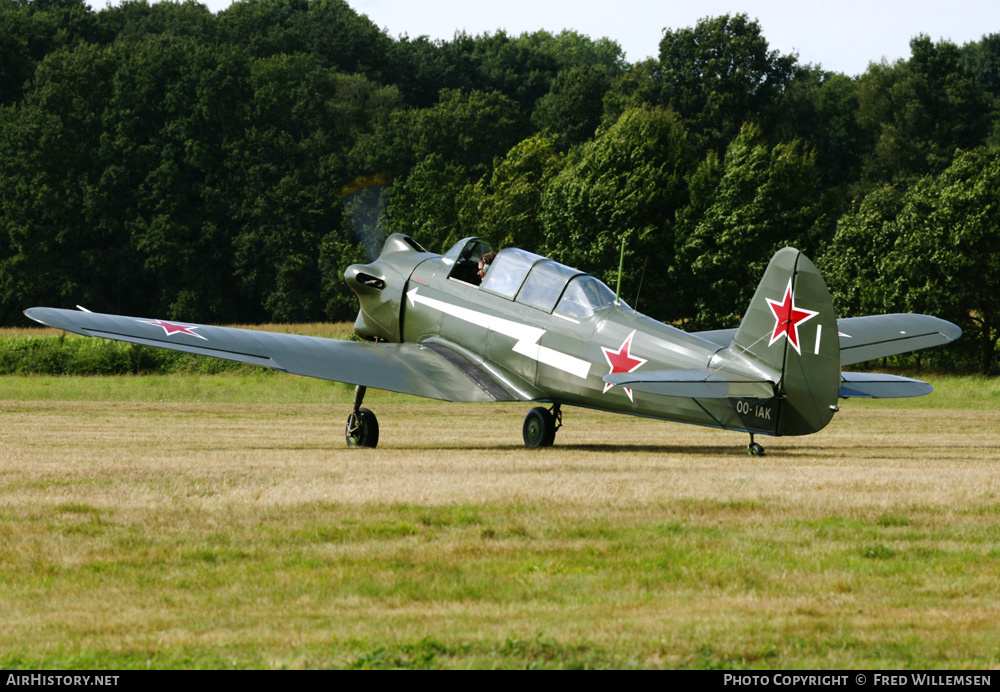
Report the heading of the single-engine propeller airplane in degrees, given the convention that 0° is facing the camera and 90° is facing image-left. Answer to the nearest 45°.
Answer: approximately 135°

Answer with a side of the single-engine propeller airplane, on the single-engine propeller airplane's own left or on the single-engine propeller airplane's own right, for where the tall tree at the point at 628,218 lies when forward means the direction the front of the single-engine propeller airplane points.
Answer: on the single-engine propeller airplane's own right

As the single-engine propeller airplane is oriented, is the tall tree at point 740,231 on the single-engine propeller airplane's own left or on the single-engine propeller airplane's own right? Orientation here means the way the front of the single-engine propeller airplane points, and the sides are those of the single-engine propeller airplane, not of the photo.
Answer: on the single-engine propeller airplane's own right
